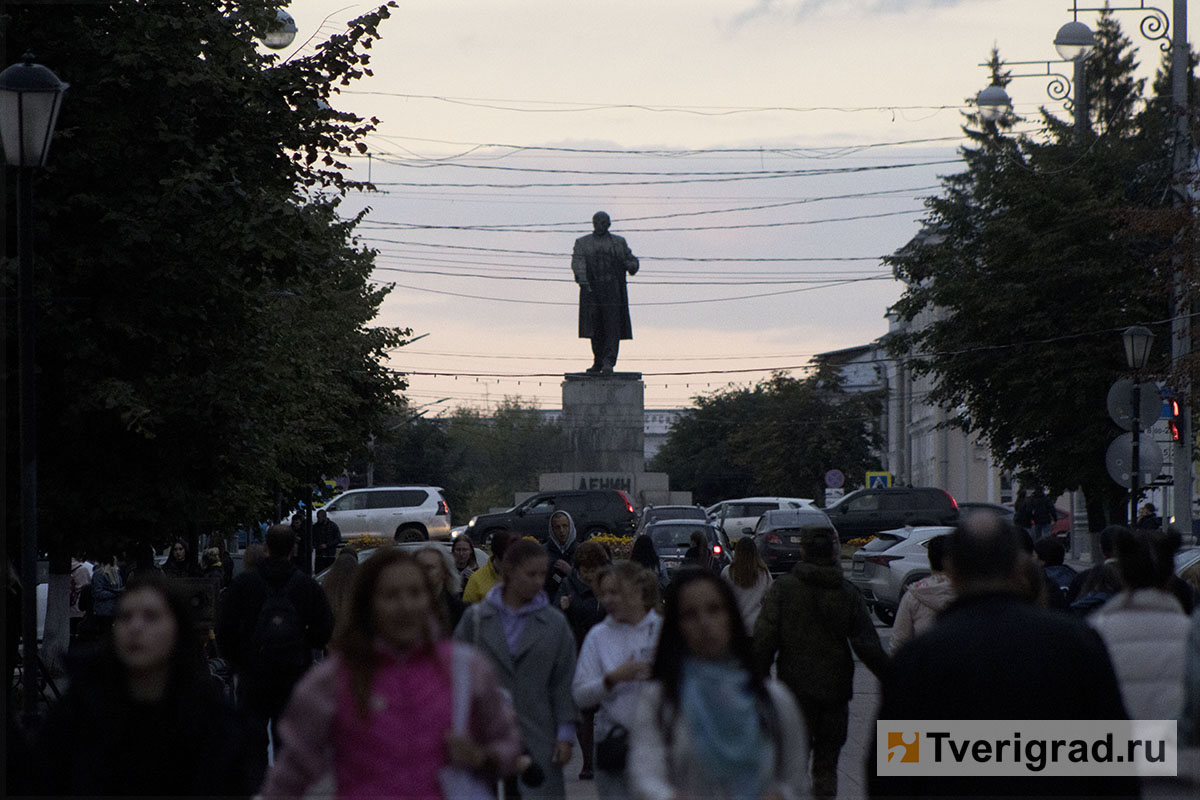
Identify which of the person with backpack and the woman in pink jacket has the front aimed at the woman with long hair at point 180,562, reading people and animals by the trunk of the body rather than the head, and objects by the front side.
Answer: the person with backpack

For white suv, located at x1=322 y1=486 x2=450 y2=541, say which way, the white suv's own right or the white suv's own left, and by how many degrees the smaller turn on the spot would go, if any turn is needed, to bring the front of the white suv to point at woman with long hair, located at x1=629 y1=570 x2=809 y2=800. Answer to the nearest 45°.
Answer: approximately 90° to the white suv's own left

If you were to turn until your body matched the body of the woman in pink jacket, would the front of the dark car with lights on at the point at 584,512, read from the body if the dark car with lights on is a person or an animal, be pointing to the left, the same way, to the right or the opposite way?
to the right

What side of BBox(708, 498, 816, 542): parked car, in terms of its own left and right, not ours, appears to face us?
left

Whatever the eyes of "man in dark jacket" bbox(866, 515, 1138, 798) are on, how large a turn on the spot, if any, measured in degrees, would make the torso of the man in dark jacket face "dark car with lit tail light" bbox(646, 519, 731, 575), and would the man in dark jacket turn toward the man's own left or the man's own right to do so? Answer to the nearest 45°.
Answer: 0° — they already face it

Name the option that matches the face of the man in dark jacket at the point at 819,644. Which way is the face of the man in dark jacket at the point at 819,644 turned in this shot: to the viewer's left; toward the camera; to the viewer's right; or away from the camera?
away from the camera

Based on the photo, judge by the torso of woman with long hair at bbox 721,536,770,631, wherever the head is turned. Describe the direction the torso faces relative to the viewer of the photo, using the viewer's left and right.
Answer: facing away from the viewer

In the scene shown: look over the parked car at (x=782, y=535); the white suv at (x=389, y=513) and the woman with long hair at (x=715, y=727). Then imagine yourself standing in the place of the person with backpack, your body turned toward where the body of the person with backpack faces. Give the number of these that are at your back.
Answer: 1

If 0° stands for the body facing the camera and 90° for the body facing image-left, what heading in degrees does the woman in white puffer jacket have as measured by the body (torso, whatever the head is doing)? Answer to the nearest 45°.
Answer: approximately 180°

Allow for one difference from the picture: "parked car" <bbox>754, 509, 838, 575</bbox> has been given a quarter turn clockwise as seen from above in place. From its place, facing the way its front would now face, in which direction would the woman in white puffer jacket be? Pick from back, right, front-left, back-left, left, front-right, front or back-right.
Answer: right

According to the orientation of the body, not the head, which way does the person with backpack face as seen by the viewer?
away from the camera

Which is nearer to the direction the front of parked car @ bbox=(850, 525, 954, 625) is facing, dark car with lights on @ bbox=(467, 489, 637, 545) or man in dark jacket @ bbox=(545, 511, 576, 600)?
the dark car with lights on

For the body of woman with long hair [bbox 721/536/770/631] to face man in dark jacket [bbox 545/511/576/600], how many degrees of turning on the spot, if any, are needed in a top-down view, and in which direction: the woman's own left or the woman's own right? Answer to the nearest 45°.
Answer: approximately 45° to the woman's own left

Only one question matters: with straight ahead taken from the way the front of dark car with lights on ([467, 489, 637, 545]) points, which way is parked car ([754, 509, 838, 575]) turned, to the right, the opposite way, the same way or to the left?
to the right

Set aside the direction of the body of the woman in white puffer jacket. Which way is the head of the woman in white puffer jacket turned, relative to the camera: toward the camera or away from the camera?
away from the camera

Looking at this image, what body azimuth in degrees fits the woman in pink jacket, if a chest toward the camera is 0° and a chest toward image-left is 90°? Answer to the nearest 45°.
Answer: approximately 0°
